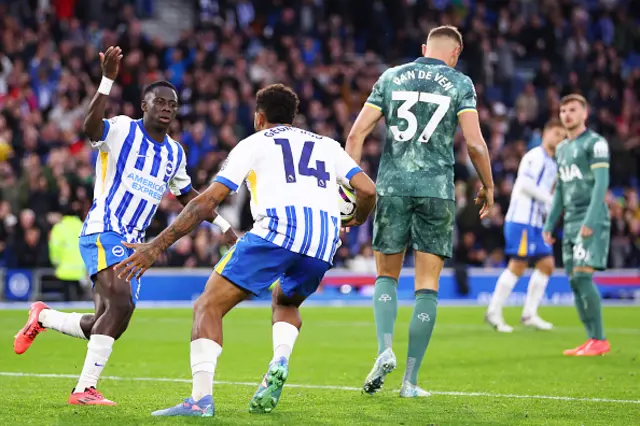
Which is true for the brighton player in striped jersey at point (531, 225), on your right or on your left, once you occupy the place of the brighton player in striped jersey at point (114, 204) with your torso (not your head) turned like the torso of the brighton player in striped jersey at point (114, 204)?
on your left

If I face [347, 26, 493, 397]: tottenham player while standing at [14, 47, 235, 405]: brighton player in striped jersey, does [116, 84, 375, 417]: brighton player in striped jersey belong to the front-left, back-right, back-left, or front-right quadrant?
front-right

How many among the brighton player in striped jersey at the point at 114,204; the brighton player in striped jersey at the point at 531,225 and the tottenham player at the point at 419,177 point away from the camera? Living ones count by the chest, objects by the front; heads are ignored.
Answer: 1

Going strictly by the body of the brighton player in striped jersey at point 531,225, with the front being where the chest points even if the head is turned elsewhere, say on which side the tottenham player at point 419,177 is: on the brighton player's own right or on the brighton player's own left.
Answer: on the brighton player's own right

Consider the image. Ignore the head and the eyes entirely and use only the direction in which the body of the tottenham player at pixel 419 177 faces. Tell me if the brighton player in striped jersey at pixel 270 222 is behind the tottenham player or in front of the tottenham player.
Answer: behind

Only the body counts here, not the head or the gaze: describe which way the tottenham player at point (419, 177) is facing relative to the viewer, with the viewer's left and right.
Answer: facing away from the viewer

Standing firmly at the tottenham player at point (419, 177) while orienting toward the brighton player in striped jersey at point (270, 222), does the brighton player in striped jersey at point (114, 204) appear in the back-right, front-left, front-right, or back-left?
front-right

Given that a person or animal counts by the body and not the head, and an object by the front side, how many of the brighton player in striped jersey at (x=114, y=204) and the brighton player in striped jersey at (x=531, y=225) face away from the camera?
0

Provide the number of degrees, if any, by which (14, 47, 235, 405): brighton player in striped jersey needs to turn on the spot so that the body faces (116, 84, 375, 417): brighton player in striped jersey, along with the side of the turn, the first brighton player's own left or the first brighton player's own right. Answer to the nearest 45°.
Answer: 0° — they already face them

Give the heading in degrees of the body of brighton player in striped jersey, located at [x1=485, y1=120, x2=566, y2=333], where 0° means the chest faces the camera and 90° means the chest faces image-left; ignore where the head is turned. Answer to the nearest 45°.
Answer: approximately 315°

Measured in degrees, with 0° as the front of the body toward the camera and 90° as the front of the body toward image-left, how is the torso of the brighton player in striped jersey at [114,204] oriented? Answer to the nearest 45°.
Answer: approximately 315°

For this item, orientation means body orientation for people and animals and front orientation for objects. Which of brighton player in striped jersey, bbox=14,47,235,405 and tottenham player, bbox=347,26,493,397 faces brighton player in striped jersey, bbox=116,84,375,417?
brighton player in striped jersey, bbox=14,47,235,405

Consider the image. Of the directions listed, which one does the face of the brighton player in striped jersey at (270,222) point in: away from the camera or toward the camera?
away from the camera
